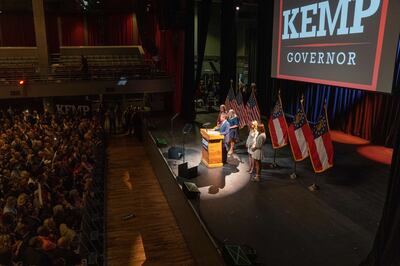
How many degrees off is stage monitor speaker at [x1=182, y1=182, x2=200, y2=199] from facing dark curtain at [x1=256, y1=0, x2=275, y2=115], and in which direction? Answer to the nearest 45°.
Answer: approximately 45° to its left

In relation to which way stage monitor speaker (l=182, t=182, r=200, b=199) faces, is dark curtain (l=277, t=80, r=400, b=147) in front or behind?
in front

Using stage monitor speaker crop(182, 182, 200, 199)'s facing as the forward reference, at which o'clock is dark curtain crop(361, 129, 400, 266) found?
The dark curtain is roughly at 3 o'clock from the stage monitor speaker.

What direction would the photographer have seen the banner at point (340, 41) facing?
facing the viewer and to the left of the viewer

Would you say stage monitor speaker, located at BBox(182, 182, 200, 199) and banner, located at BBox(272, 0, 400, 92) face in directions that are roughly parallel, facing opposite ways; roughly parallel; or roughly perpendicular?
roughly parallel, facing opposite ways

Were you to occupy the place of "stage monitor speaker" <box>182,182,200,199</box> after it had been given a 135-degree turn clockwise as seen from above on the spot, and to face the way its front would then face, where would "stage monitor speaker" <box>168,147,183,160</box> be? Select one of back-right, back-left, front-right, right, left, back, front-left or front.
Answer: back

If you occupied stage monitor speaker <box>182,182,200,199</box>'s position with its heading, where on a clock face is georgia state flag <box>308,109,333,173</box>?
The georgia state flag is roughly at 1 o'clock from the stage monitor speaker.

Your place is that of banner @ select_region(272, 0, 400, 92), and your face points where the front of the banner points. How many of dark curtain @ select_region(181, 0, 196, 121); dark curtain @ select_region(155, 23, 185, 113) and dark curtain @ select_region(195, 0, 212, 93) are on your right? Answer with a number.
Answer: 3

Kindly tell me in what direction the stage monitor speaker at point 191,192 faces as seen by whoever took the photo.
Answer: facing away from the viewer and to the right of the viewer

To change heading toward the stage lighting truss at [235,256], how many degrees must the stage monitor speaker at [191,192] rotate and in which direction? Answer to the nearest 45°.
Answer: approximately 135° to its right

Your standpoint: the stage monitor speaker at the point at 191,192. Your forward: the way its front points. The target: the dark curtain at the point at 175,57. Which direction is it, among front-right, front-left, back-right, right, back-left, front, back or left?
front-left

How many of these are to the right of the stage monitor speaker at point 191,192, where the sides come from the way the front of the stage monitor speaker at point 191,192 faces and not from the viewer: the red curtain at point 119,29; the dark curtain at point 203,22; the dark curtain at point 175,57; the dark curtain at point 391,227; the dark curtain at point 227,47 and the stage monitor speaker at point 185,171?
1

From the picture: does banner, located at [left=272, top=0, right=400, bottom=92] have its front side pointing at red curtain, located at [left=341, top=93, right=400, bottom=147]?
no

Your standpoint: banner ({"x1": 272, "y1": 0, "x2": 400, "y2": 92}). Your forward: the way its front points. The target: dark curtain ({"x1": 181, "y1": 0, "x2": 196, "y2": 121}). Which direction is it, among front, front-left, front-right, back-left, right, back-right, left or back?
right

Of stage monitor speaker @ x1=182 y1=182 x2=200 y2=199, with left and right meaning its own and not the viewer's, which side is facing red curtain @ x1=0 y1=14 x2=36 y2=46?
left

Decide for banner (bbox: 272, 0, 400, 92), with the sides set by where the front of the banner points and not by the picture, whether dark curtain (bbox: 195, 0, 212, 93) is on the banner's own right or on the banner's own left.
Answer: on the banner's own right

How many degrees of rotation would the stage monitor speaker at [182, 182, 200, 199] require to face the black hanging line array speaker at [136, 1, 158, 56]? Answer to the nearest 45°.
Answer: approximately 45° to its left
